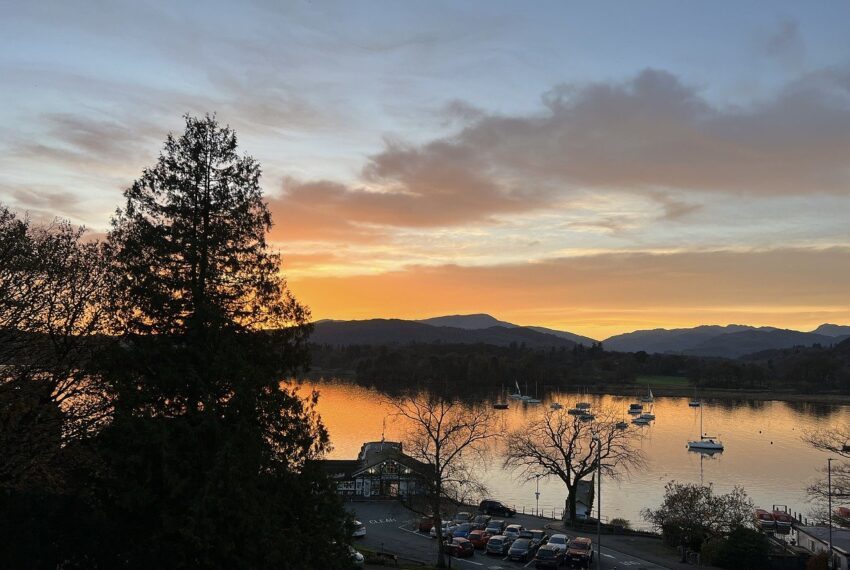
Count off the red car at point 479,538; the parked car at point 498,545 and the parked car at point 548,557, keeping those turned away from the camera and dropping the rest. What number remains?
0

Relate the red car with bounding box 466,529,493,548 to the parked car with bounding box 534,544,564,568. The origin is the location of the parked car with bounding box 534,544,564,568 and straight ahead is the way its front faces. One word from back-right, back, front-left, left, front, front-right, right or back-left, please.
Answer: right

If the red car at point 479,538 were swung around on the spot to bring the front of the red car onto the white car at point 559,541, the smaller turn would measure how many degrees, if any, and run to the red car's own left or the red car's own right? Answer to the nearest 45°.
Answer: approximately 135° to the red car's own left

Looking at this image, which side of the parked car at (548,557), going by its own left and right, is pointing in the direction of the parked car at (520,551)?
right

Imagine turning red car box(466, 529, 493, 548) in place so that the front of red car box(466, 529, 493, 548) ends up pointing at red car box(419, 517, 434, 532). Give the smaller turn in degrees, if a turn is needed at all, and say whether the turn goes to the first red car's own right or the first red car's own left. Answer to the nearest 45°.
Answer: approximately 90° to the first red car's own right

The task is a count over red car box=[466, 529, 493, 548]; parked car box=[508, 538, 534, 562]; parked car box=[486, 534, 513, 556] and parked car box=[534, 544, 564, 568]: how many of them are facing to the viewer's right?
0

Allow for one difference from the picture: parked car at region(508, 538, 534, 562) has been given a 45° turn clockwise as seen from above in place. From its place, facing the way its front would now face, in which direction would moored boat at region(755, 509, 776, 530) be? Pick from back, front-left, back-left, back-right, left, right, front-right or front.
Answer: back-right

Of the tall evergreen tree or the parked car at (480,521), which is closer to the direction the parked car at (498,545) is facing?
the tall evergreen tree

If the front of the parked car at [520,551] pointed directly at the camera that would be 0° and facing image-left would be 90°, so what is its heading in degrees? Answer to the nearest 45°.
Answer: approximately 45°

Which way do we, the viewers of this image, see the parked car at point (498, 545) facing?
facing the viewer and to the left of the viewer

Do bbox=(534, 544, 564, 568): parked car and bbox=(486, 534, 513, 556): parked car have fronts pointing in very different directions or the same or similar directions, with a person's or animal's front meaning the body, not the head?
same or similar directions

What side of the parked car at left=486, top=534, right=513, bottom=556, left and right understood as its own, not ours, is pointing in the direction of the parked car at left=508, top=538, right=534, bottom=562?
left

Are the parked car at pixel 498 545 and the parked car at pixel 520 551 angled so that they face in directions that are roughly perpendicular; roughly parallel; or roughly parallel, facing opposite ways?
roughly parallel

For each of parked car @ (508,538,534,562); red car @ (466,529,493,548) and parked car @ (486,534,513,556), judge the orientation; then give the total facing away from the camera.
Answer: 0
